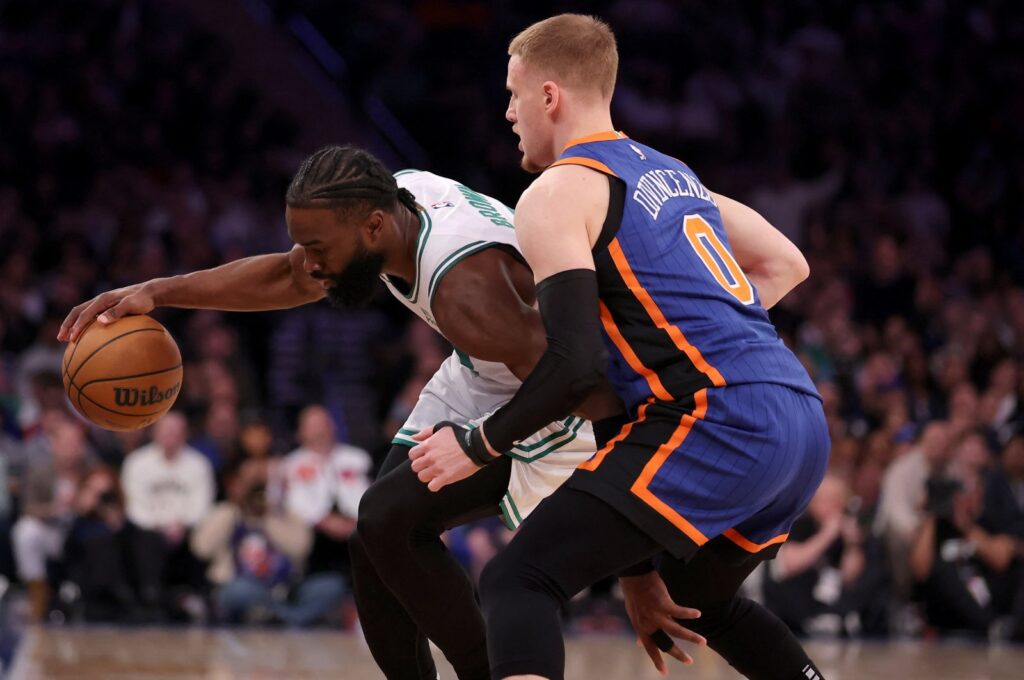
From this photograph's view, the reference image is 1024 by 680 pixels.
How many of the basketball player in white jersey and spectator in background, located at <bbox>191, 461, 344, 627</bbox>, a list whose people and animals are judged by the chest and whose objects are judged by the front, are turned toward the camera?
1

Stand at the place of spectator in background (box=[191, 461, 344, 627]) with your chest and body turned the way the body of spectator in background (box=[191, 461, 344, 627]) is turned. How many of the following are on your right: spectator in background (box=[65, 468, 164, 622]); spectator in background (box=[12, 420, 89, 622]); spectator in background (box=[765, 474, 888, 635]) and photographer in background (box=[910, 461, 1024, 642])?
2

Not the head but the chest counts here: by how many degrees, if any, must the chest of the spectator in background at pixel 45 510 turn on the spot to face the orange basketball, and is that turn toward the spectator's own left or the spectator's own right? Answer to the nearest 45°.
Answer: approximately 45° to the spectator's own right

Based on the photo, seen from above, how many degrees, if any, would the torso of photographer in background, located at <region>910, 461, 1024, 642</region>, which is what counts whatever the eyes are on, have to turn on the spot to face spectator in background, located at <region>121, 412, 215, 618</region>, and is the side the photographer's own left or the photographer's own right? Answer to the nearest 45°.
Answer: approximately 45° to the photographer's own right

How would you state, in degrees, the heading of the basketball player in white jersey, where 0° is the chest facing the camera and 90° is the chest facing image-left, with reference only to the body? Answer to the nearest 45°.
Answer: approximately 90°

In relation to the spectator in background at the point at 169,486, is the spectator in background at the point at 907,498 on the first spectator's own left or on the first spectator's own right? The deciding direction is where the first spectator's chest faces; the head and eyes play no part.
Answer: on the first spectator's own left

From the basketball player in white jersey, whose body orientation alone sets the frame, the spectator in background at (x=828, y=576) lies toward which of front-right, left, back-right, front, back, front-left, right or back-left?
back-right

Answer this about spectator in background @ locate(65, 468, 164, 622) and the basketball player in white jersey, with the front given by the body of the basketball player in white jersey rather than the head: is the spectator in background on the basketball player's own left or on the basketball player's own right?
on the basketball player's own right

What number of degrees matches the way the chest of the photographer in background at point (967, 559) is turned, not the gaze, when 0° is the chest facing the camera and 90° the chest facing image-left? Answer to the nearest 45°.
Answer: approximately 45°

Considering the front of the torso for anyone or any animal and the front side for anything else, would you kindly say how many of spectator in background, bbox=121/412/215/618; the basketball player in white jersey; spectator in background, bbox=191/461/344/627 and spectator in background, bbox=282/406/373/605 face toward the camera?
3
